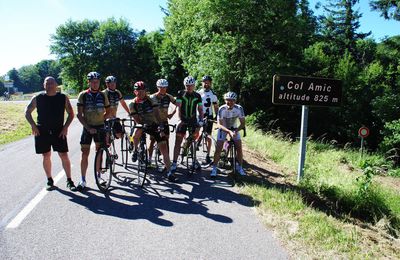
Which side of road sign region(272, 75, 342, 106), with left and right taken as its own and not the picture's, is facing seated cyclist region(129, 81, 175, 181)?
right

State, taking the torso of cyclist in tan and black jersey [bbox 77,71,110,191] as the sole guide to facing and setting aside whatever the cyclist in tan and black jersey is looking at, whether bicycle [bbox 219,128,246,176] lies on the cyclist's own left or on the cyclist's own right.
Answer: on the cyclist's own left

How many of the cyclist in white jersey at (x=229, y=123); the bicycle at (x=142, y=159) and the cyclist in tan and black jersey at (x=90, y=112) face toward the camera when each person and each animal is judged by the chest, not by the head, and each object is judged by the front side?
3

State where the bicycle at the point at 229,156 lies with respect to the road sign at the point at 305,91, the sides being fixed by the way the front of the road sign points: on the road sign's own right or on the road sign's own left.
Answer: on the road sign's own right

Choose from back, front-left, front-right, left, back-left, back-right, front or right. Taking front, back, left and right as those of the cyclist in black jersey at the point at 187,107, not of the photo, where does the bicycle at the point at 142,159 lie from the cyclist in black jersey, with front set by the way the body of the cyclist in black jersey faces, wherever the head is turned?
front-right

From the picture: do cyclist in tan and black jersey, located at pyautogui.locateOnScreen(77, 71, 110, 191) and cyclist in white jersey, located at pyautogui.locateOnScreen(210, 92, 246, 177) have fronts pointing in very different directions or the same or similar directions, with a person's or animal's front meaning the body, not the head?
same or similar directions

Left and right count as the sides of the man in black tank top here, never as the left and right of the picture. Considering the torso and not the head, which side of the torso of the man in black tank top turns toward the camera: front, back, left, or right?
front

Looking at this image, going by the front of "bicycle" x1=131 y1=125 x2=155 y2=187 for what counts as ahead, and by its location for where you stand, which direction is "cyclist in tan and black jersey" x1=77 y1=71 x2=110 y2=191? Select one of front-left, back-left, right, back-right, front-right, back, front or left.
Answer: right

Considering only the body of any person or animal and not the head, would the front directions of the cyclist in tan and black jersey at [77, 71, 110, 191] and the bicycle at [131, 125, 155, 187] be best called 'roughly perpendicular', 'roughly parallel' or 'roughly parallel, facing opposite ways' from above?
roughly parallel

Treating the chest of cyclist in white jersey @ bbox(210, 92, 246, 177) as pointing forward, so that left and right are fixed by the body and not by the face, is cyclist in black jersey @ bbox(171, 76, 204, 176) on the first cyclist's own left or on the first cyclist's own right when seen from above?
on the first cyclist's own right

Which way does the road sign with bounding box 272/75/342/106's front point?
toward the camera

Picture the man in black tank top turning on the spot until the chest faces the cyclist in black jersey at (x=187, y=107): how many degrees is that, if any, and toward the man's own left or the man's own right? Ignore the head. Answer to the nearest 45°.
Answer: approximately 90° to the man's own left

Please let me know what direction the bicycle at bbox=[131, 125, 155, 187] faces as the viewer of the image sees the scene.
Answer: facing the viewer

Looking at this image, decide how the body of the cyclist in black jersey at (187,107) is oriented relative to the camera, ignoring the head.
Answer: toward the camera

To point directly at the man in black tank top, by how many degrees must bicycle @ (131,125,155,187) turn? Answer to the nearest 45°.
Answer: approximately 90° to its right

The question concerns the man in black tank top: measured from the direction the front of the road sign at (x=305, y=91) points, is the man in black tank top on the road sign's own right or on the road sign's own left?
on the road sign's own right

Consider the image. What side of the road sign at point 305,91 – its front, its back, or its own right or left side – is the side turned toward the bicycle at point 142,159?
right
